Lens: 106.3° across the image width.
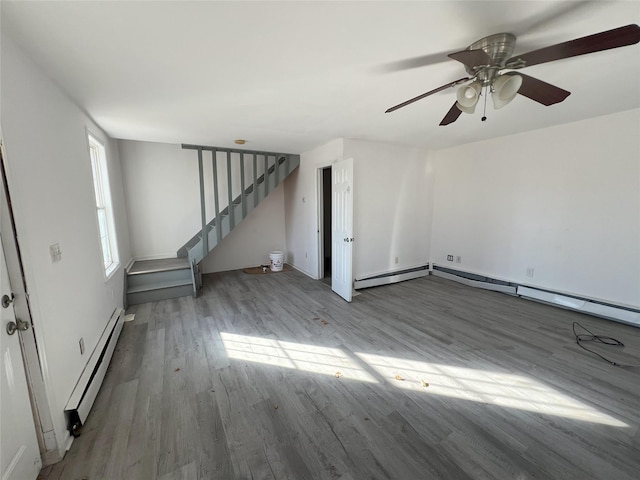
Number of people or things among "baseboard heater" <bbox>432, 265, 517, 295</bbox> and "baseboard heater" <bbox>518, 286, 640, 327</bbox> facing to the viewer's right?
0

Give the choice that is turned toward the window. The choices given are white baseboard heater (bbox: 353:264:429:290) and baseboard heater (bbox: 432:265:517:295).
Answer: the baseboard heater

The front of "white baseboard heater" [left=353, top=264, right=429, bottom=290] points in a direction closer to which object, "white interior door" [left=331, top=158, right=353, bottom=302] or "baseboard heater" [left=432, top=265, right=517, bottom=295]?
the baseboard heater

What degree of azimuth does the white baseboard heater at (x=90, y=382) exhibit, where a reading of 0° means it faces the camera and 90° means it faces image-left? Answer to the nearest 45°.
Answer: approximately 270°

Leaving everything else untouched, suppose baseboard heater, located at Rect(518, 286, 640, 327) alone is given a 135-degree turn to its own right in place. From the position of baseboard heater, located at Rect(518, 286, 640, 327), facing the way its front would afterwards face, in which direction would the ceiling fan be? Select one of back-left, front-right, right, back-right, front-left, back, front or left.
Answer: back

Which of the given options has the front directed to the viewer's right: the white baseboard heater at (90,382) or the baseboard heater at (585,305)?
the white baseboard heater

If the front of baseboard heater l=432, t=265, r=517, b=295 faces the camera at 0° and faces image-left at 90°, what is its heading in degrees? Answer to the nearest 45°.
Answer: approximately 45°

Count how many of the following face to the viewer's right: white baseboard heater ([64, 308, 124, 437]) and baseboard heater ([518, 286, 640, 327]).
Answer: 1

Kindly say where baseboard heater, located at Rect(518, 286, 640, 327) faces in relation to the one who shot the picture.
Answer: facing the viewer and to the left of the viewer

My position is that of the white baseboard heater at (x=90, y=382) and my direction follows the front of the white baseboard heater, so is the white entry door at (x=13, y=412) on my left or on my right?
on my right

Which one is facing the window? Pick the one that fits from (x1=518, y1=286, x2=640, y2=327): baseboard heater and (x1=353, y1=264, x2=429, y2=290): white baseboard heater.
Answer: the baseboard heater

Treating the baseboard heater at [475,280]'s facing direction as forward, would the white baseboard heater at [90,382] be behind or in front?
in front

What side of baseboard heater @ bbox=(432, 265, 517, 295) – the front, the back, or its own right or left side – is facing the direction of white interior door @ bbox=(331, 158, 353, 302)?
front

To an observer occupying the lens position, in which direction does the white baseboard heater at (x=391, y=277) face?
facing the viewer and to the right of the viewer

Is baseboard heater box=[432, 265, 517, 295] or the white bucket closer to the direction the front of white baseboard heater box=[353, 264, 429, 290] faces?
the baseboard heater
